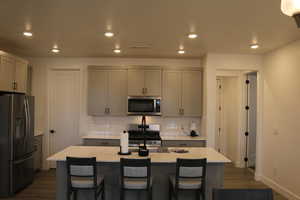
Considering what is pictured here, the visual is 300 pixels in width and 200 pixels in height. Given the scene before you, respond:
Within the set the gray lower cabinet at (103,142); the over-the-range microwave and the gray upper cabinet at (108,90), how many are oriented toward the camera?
3

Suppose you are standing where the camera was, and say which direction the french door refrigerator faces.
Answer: facing the viewer and to the right of the viewer

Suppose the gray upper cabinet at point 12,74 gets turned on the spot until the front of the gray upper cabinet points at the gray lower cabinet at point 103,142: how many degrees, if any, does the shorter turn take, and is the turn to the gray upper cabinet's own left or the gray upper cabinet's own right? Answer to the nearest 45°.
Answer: approximately 45° to the gray upper cabinet's own left

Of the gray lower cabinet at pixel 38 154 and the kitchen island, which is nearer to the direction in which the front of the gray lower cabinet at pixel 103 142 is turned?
the kitchen island

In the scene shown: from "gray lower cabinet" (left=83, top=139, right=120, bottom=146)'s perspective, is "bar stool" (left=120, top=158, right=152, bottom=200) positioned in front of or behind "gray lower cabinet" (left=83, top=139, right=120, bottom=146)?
in front

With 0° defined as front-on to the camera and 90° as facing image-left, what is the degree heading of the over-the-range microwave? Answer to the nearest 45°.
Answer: approximately 0°

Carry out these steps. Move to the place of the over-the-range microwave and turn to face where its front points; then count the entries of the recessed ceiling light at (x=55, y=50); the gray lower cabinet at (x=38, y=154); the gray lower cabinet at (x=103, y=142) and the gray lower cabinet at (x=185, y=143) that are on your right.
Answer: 3

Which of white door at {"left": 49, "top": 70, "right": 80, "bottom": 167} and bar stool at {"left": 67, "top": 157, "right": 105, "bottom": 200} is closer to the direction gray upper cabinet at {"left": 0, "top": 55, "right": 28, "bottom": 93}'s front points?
the bar stool

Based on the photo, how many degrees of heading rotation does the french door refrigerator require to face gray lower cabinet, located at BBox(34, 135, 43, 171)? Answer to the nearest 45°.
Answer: approximately 135° to its left

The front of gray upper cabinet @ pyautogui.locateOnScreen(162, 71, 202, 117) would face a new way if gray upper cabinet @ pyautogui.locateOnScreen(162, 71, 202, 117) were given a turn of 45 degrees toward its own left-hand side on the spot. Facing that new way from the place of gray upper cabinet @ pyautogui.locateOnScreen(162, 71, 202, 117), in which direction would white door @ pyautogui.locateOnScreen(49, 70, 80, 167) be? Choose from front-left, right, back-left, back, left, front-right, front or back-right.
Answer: back-right
